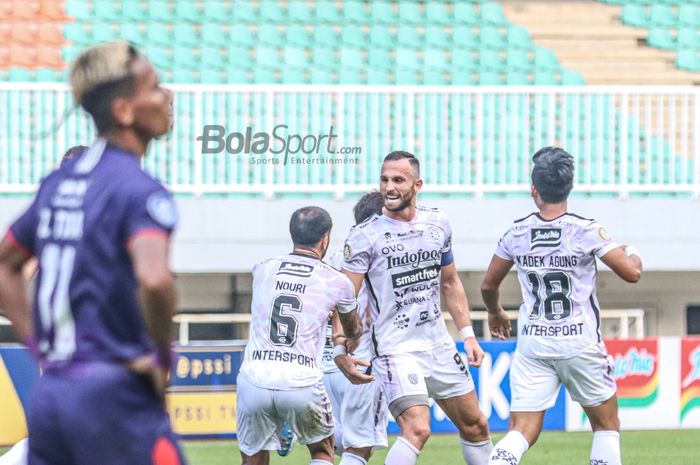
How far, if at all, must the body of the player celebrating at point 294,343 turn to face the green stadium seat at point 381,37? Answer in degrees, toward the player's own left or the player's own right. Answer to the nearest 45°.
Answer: approximately 45° to the player's own left

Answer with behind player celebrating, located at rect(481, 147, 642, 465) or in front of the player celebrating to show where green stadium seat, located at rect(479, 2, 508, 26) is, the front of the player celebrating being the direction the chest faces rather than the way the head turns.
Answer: in front

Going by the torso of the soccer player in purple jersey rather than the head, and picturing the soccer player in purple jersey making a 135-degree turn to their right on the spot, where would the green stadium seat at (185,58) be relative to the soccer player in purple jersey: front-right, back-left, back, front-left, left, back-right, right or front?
back

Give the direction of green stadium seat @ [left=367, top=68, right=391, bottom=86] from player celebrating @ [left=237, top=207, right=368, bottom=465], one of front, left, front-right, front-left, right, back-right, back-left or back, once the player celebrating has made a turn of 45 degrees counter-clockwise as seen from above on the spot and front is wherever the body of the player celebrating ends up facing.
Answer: front

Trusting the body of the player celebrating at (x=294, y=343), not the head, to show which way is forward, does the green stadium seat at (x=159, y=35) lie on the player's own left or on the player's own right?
on the player's own left

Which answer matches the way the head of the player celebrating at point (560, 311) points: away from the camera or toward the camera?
away from the camera

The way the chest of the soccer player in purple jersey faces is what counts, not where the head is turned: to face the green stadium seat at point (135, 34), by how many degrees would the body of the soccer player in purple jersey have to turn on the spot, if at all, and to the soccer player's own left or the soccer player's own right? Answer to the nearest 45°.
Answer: approximately 45° to the soccer player's own left

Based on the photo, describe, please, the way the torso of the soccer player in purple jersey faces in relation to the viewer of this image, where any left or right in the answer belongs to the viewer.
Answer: facing away from the viewer and to the right of the viewer

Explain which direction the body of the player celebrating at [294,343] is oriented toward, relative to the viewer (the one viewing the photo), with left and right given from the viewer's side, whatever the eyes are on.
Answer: facing away from the viewer and to the right of the viewer

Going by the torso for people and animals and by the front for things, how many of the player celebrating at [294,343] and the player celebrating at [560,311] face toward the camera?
0

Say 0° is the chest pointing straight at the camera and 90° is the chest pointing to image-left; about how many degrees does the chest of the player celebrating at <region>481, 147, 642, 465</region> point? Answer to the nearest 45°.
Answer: approximately 180°

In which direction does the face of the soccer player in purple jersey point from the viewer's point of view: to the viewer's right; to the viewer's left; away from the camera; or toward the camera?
to the viewer's right

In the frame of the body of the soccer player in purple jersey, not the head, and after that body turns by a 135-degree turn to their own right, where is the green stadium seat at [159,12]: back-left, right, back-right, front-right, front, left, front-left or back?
back

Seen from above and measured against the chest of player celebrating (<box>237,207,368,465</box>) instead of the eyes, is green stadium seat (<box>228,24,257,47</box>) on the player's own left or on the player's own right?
on the player's own left
